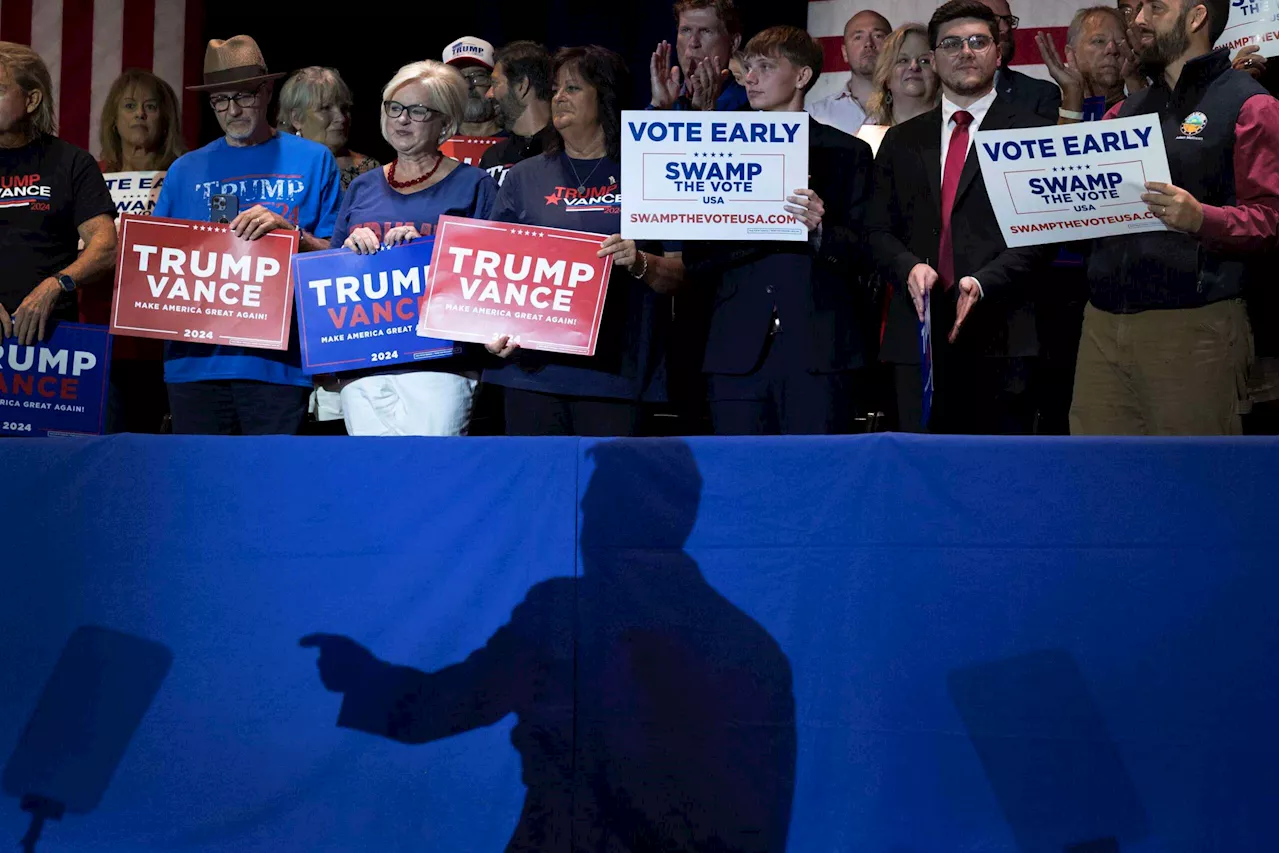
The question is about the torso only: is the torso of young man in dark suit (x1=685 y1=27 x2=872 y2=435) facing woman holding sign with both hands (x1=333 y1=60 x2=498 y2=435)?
no

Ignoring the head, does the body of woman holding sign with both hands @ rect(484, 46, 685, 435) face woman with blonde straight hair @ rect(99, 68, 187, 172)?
no

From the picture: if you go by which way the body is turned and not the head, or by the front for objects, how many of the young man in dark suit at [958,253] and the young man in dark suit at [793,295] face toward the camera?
2

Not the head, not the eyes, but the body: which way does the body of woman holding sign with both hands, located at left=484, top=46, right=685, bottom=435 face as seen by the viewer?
toward the camera

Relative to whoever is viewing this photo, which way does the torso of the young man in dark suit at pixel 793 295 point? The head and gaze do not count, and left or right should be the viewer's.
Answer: facing the viewer

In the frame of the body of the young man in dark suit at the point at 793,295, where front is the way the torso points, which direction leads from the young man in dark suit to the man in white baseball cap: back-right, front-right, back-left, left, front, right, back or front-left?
back-right

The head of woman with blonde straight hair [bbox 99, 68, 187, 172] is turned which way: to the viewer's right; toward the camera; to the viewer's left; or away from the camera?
toward the camera

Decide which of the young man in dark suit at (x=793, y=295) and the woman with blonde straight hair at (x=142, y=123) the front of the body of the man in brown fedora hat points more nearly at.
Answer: the young man in dark suit

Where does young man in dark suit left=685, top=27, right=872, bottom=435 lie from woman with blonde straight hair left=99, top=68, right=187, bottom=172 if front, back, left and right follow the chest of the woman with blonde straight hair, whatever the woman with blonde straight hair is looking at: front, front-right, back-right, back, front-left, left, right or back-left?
front-left

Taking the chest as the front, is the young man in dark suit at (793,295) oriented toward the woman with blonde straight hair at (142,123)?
no

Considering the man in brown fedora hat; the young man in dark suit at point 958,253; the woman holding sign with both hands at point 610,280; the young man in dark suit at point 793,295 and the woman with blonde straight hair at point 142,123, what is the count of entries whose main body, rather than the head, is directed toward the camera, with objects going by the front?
5

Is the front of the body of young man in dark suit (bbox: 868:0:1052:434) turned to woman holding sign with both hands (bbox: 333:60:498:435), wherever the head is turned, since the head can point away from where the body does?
no

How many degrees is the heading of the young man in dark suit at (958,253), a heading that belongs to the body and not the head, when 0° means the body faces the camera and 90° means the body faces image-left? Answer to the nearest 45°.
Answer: approximately 0°

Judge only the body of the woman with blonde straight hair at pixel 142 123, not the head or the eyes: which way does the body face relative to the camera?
toward the camera
